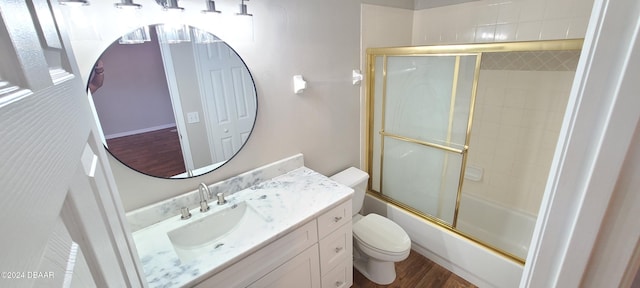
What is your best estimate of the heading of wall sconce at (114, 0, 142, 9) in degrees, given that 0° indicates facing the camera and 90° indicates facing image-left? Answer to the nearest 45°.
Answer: approximately 315°

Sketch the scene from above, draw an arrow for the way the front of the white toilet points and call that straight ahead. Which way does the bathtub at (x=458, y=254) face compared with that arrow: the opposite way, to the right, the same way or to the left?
to the right

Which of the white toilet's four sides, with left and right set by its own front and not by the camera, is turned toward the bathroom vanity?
right

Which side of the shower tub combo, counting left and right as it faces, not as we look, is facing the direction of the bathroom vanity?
front

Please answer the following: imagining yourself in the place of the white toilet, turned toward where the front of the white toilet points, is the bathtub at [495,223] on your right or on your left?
on your left

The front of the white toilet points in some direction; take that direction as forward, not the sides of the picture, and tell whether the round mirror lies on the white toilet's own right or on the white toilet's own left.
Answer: on the white toilet's own right

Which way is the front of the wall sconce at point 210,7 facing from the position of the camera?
facing the viewer and to the right of the viewer

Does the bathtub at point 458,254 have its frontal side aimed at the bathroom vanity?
yes

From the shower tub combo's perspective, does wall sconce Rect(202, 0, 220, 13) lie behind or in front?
in front
